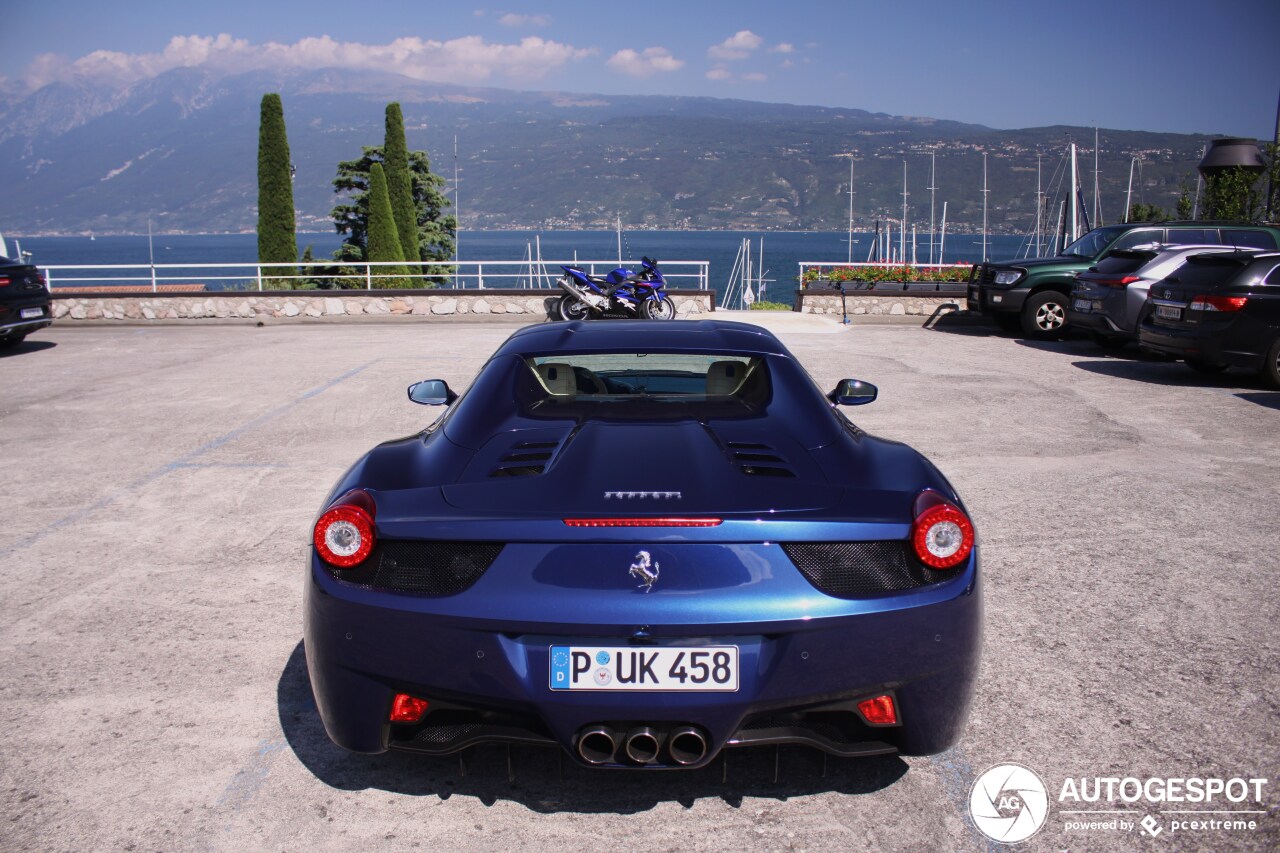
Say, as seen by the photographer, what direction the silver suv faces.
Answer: facing away from the viewer and to the right of the viewer

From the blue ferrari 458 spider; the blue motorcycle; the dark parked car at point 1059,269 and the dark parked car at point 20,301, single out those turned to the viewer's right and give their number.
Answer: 1

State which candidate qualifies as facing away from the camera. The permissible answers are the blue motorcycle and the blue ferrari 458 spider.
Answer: the blue ferrari 458 spider

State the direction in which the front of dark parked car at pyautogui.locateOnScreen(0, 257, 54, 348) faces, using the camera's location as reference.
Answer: facing away from the viewer and to the left of the viewer

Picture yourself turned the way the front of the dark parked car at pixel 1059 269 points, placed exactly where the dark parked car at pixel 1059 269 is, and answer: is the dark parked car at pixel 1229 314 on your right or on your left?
on your left

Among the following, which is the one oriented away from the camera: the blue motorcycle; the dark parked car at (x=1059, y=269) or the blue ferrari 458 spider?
the blue ferrari 458 spider

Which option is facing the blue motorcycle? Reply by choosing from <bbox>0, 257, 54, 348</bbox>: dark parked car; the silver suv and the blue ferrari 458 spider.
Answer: the blue ferrari 458 spider

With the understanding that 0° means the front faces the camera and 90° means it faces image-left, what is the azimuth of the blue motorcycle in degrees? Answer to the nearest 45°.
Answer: approximately 270°

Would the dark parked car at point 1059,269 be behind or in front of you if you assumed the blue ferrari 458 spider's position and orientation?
in front

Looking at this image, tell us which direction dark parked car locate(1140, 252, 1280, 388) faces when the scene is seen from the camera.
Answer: facing away from the viewer and to the right of the viewer

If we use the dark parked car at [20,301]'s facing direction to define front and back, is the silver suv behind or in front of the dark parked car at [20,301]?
behind

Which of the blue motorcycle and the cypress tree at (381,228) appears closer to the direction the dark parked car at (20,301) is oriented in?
the cypress tree

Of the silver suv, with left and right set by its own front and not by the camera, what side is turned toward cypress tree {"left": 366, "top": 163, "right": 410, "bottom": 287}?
left
